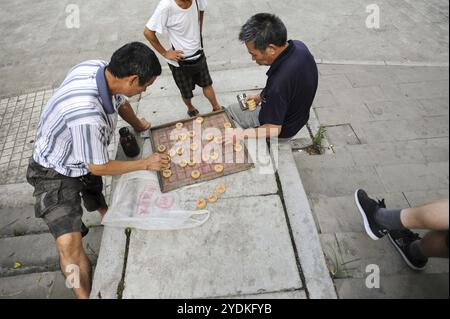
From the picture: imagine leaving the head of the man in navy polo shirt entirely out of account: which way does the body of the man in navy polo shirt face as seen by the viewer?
to the viewer's left

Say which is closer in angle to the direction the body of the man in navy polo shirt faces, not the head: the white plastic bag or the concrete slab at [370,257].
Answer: the white plastic bag

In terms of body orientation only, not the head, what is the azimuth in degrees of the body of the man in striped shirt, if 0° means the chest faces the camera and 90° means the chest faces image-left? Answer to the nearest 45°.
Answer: approximately 270°

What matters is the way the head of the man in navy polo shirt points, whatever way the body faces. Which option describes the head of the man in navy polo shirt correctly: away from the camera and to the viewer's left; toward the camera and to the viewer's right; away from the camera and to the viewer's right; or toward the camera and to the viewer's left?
toward the camera and to the viewer's left

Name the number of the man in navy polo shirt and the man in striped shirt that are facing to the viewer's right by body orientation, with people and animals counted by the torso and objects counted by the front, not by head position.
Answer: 1
